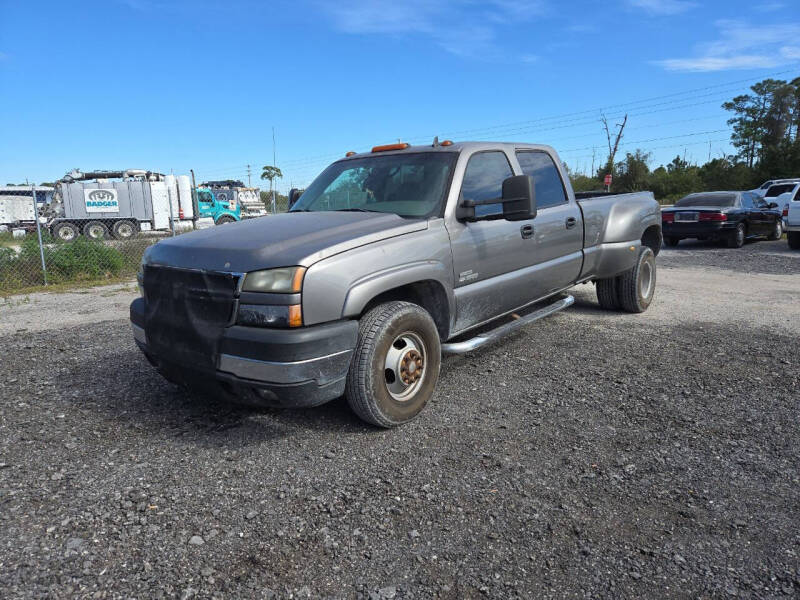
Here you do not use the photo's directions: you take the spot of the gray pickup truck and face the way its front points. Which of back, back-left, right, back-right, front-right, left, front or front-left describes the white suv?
back

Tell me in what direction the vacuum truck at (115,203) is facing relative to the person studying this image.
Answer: facing to the right of the viewer

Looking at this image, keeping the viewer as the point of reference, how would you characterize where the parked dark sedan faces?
facing away from the viewer and to the right of the viewer

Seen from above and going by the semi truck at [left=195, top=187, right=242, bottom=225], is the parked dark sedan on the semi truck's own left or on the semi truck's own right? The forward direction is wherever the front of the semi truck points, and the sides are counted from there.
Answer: on the semi truck's own right

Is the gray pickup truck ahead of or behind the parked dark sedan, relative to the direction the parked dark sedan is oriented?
behind
